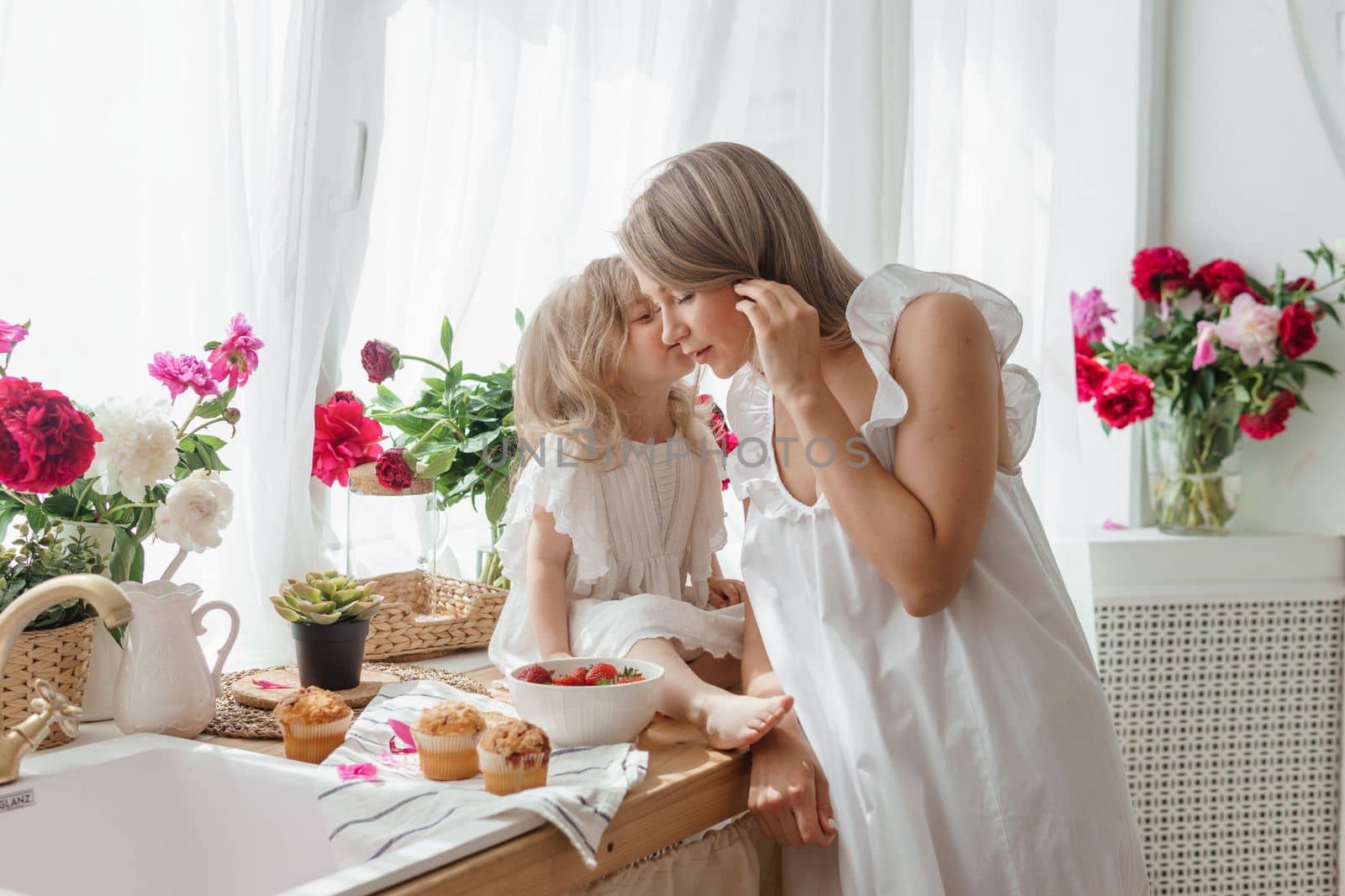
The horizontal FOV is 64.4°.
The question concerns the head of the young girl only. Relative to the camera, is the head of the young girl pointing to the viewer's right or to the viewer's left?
to the viewer's right

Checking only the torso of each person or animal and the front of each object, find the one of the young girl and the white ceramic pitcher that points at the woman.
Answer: the young girl

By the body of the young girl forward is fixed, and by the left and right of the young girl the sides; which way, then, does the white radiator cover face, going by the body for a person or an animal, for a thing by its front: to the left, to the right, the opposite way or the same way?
to the right

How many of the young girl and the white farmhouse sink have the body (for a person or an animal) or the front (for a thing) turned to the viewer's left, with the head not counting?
0

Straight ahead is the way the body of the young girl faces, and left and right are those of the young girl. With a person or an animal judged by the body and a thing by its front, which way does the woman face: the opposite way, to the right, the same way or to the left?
to the right

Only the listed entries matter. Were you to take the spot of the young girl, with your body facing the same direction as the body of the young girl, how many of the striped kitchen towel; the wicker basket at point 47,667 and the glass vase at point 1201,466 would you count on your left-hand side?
1

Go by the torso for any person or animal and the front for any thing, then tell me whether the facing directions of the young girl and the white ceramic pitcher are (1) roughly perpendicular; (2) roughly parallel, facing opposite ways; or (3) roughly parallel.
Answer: roughly perpendicular

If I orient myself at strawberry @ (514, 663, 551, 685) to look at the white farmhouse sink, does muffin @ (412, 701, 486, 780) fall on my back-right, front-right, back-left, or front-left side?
front-left

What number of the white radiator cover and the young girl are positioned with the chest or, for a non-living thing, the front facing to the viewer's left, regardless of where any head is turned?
0

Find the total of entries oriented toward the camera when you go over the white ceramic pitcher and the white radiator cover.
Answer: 1

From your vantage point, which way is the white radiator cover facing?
toward the camera

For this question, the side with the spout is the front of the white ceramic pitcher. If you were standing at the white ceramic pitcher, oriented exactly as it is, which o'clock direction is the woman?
The woman is roughly at 7 o'clock from the white ceramic pitcher.

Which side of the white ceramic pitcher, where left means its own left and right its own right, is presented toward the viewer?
left
